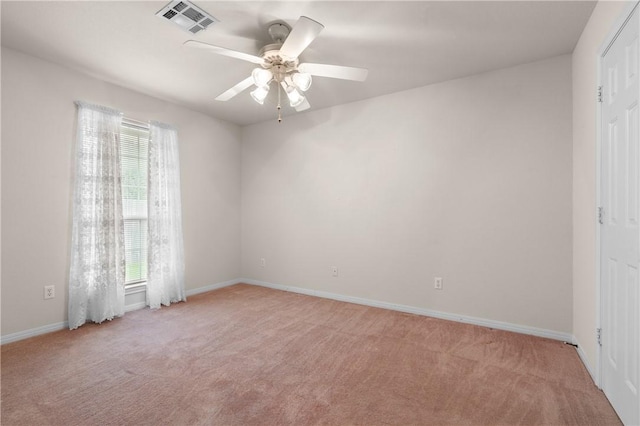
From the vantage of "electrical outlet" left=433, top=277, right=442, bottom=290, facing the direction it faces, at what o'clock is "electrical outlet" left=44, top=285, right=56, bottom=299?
"electrical outlet" left=44, top=285, right=56, bottom=299 is roughly at 2 o'clock from "electrical outlet" left=433, top=277, right=442, bottom=290.

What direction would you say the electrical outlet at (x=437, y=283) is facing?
toward the camera

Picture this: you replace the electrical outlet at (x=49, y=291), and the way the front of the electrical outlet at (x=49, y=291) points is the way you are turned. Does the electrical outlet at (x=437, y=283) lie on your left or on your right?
on your left

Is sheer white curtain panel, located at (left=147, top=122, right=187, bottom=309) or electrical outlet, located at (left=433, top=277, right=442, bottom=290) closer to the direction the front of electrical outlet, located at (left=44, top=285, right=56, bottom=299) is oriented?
the electrical outlet

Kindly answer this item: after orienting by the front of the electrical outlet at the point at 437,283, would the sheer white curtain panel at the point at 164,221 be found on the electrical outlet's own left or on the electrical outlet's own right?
on the electrical outlet's own right

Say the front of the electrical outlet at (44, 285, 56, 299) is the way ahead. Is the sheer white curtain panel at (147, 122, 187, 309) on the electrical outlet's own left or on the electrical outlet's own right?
on the electrical outlet's own left
